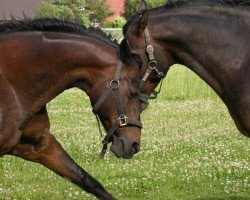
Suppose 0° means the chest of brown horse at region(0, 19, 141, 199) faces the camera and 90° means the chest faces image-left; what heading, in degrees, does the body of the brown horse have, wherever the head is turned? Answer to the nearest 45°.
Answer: approximately 270°

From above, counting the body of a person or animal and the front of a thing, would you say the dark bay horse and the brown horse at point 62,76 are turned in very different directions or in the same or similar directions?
very different directions

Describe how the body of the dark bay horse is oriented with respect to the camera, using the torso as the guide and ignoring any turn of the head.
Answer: to the viewer's left

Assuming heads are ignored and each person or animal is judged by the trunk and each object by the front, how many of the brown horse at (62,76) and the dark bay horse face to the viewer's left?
1

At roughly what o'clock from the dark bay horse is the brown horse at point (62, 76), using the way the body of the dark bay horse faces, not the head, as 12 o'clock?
The brown horse is roughly at 11 o'clock from the dark bay horse.
